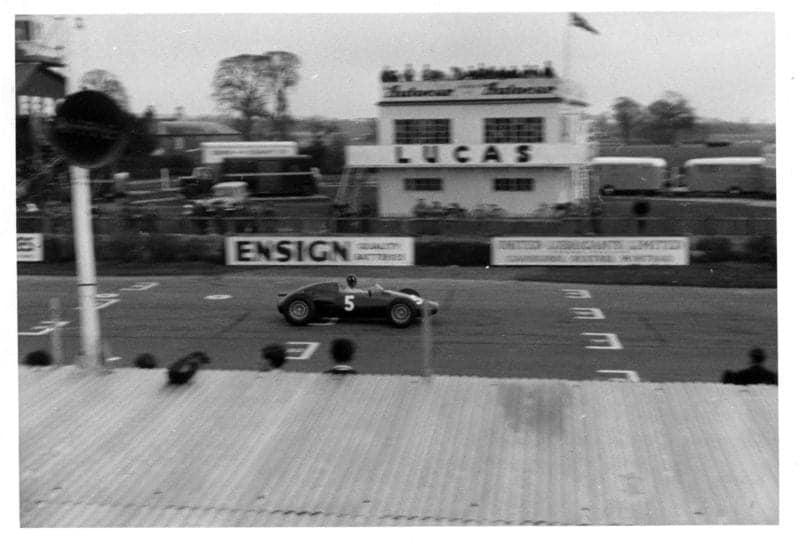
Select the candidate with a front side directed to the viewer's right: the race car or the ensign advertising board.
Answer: the race car

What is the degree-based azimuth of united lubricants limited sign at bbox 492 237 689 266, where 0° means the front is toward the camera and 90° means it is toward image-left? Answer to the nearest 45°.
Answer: approximately 0°

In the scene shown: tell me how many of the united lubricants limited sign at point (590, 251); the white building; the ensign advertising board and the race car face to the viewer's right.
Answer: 1

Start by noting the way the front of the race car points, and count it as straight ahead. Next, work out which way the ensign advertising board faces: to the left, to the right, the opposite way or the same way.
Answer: to the right

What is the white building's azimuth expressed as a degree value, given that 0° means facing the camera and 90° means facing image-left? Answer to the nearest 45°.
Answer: approximately 0°

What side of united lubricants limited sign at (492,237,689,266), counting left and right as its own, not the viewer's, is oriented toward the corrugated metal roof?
front

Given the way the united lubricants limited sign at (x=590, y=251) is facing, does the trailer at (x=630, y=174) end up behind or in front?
behind

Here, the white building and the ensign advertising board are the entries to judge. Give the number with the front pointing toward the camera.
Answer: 2

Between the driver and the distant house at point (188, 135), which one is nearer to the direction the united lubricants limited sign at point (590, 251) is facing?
the driver

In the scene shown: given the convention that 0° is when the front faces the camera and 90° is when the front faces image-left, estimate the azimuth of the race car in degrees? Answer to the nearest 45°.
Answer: approximately 270°

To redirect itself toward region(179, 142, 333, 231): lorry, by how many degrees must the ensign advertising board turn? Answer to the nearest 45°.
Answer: approximately 180°

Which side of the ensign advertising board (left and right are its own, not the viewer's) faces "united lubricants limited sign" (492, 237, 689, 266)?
left

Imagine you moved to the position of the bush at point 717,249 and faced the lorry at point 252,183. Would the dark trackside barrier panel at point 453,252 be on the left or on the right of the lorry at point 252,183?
left

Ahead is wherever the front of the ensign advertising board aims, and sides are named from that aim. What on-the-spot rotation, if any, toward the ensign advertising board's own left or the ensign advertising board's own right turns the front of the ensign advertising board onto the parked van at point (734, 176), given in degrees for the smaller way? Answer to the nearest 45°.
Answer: approximately 135° to the ensign advertising board's own left

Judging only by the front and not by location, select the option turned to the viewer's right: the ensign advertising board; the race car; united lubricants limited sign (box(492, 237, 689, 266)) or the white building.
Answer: the race car
